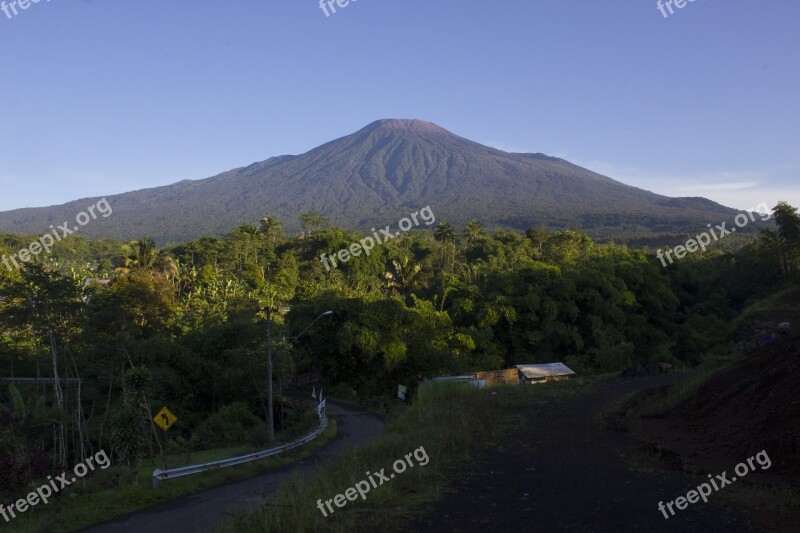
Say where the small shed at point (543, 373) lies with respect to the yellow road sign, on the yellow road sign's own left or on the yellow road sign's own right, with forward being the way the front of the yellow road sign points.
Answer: on the yellow road sign's own left

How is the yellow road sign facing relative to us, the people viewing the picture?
facing the viewer
